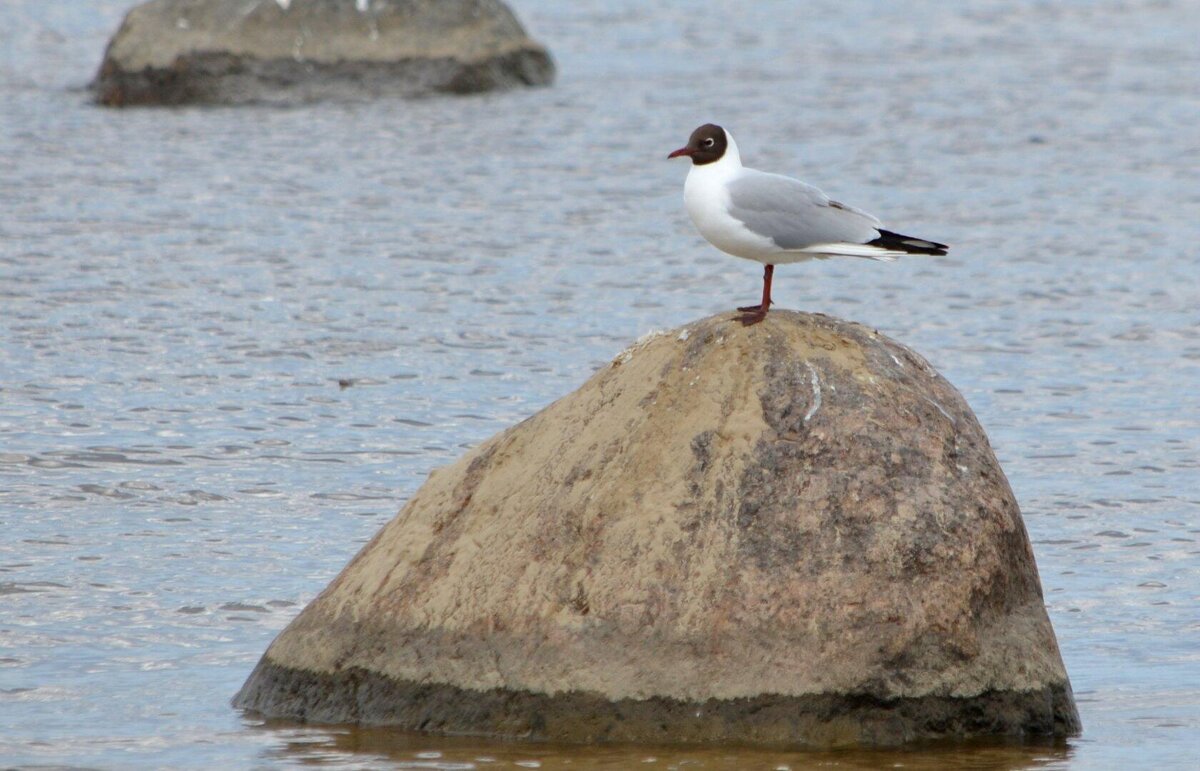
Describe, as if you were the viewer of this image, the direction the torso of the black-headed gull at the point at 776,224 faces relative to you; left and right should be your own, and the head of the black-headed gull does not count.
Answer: facing to the left of the viewer

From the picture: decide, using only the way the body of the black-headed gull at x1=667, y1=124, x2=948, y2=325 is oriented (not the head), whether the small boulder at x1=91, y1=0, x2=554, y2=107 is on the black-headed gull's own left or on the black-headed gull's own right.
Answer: on the black-headed gull's own right
